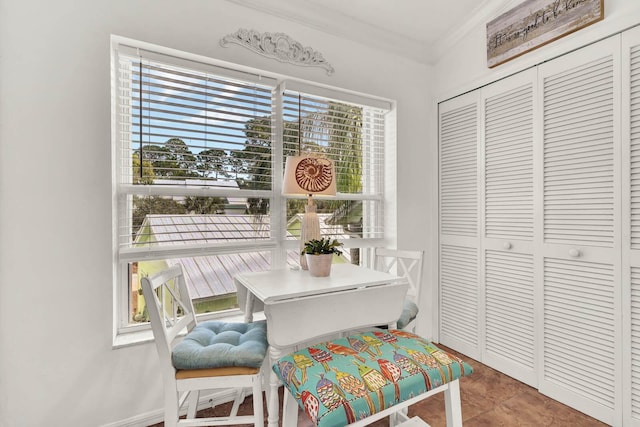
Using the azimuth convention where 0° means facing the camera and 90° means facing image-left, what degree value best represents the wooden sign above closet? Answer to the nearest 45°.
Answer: approximately 45°

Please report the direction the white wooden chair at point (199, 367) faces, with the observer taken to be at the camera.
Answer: facing to the right of the viewer

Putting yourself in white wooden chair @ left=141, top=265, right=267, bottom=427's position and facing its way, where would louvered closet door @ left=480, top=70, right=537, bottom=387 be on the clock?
The louvered closet door is roughly at 12 o'clock from the white wooden chair.

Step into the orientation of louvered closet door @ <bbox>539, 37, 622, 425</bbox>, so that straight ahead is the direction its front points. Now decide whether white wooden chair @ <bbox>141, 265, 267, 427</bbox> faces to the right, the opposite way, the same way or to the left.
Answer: the opposite way

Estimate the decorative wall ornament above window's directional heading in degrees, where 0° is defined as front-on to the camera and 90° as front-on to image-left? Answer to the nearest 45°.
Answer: approximately 315°

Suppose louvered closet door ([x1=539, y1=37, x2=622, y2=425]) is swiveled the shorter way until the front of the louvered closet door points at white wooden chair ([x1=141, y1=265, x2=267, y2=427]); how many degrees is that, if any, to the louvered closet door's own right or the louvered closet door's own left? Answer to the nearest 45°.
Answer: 0° — it already faces it

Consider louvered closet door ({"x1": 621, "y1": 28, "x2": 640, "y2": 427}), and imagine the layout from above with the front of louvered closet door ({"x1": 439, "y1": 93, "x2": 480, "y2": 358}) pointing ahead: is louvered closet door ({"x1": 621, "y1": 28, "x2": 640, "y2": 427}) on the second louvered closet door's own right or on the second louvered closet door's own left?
on the second louvered closet door's own left

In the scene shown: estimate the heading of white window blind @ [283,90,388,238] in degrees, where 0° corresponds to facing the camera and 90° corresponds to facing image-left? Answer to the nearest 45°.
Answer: approximately 315°

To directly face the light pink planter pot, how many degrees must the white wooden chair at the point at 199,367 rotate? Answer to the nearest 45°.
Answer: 0° — it already faces it

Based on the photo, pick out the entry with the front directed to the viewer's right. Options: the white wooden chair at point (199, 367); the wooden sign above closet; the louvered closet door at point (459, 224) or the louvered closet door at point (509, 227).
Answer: the white wooden chair

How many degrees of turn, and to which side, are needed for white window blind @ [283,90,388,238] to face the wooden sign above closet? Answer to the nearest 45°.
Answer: approximately 45° to its left
